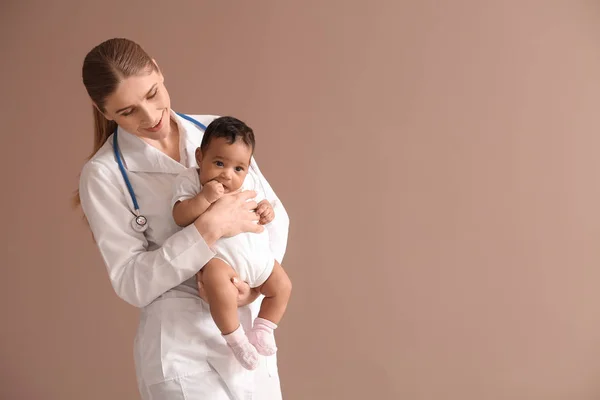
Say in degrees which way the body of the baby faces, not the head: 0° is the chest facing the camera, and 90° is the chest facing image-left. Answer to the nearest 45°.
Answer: approximately 0°

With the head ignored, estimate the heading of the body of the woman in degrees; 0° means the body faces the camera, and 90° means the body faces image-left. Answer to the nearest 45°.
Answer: approximately 315°

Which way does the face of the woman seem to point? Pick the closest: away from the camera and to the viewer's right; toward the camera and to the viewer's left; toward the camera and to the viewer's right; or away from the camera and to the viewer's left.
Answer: toward the camera and to the viewer's right
